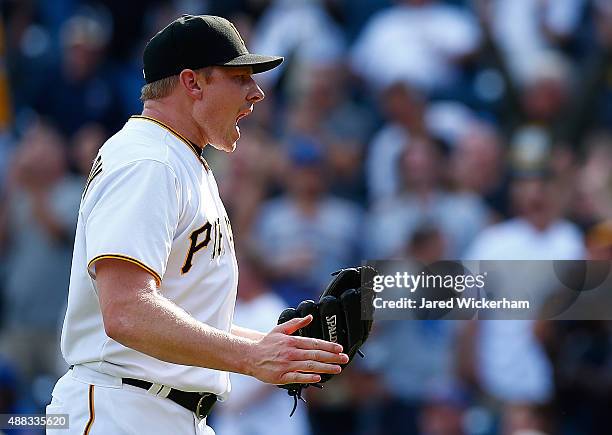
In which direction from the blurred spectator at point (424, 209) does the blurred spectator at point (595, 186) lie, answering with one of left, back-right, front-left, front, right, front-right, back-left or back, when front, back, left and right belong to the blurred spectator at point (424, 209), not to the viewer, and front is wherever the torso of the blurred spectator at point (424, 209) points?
left

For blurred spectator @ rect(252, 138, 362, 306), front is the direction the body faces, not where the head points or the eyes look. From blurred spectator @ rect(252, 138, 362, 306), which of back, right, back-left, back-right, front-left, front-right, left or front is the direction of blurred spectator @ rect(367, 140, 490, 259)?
left

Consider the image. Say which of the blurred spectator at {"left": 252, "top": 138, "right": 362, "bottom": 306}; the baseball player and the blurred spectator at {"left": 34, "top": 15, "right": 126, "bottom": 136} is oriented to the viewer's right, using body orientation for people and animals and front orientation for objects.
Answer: the baseball player

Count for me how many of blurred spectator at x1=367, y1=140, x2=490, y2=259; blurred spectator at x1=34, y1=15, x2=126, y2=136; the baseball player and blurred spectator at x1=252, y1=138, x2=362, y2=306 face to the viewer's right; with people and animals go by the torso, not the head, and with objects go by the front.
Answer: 1

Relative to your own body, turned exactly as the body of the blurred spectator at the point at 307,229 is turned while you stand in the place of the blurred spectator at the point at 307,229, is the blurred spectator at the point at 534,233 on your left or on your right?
on your left

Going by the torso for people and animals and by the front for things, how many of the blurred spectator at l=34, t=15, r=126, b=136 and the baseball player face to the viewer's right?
1

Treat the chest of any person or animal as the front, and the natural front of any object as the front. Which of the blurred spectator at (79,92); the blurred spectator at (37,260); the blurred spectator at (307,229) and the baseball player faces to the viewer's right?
the baseball player

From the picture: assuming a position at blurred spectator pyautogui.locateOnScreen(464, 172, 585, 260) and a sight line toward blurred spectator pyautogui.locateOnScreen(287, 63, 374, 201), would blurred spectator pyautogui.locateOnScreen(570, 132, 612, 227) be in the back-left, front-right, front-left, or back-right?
back-right

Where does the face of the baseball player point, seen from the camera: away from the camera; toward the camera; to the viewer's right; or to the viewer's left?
to the viewer's right

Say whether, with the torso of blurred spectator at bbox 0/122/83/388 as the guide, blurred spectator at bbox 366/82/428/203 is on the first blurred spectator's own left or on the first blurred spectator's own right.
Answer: on the first blurred spectator's own left

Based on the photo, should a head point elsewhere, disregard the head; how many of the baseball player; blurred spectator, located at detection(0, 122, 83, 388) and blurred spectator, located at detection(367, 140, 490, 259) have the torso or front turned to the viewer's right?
1

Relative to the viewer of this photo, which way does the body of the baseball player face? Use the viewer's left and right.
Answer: facing to the right of the viewer
